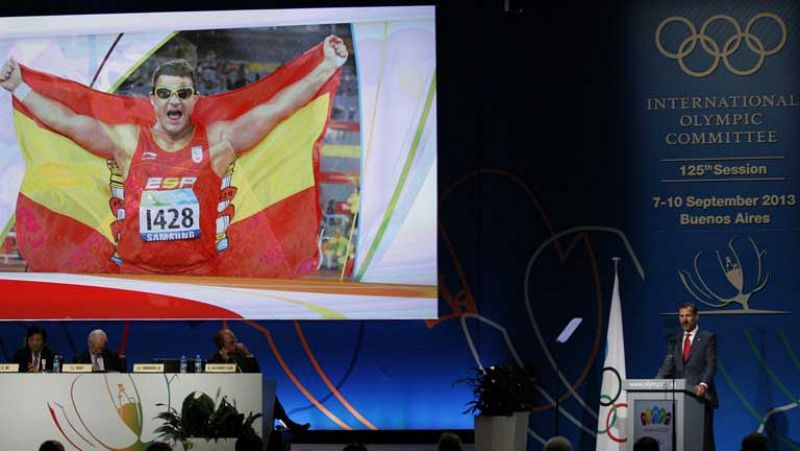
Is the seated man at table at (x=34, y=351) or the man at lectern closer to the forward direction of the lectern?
the seated man at table

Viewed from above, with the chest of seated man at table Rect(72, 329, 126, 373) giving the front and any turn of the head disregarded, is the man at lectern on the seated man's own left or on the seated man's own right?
on the seated man's own left

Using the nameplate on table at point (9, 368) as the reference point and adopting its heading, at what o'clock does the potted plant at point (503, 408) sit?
The potted plant is roughly at 9 o'clock from the nameplate on table.

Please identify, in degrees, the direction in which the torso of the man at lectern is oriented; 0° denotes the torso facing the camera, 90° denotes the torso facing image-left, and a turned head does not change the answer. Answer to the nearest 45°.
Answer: approximately 45°

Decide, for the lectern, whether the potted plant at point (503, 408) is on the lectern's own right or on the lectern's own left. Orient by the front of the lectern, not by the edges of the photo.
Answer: on the lectern's own right

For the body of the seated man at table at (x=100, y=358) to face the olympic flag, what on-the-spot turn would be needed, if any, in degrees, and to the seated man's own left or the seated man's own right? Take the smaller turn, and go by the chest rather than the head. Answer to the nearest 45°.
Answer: approximately 90° to the seated man's own left
